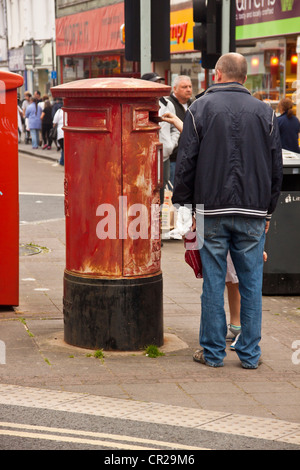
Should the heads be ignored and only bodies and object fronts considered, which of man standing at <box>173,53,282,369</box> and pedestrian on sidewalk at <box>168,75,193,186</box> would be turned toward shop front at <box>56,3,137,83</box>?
the man standing

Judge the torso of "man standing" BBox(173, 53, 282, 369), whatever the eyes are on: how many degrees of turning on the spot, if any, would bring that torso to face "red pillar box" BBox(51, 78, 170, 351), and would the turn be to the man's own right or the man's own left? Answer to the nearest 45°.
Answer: approximately 90° to the man's own left

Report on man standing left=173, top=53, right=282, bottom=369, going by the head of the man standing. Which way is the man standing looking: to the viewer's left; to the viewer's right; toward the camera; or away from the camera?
away from the camera

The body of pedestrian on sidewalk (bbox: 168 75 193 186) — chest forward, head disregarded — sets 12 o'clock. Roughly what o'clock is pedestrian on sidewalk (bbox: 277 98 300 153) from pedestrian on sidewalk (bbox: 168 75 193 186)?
pedestrian on sidewalk (bbox: 277 98 300 153) is roughly at 8 o'clock from pedestrian on sidewalk (bbox: 168 75 193 186).

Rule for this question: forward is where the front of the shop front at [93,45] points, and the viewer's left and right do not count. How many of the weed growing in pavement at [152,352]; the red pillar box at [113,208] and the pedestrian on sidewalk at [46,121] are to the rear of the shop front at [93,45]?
0

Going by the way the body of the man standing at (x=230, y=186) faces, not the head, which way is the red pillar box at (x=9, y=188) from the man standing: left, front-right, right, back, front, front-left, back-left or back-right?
front-left

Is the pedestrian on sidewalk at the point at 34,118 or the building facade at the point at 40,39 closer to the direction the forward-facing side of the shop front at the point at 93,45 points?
the pedestrian on sidewalk

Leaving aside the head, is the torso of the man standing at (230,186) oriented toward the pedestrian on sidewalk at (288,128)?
yes

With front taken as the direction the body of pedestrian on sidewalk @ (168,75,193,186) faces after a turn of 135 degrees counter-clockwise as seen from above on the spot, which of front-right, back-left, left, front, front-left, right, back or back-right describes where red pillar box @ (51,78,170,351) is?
back

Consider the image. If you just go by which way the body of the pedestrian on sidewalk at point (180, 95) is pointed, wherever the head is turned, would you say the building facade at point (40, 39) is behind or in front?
behind

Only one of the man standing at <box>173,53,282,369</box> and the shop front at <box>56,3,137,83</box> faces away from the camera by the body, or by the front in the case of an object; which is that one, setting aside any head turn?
the man standing

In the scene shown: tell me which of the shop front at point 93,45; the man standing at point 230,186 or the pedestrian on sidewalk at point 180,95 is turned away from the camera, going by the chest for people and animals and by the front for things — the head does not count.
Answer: the man standing

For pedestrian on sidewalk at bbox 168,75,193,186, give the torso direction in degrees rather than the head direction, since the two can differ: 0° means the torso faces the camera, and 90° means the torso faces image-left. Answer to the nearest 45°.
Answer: approximately 315°

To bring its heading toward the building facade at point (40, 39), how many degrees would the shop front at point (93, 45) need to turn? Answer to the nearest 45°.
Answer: approximately 135° to its right

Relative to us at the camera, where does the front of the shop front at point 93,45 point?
facing the viewer and to the left of the viewer

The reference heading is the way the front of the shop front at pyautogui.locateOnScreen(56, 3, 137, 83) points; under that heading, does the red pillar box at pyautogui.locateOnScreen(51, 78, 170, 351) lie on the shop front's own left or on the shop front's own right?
on the shop front's own left

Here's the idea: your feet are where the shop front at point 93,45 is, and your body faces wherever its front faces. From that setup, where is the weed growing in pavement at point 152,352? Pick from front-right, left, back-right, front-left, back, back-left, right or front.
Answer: front-left

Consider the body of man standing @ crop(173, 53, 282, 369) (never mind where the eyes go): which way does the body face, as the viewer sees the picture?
away from the camera

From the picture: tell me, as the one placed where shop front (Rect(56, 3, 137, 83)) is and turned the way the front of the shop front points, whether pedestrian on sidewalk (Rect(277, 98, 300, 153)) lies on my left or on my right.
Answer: on my left

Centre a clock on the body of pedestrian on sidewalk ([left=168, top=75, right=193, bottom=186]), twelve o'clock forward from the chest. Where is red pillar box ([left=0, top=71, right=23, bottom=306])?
The red pillar box is roughly at 2 o'clock from the pedestrian on sidewalk.
